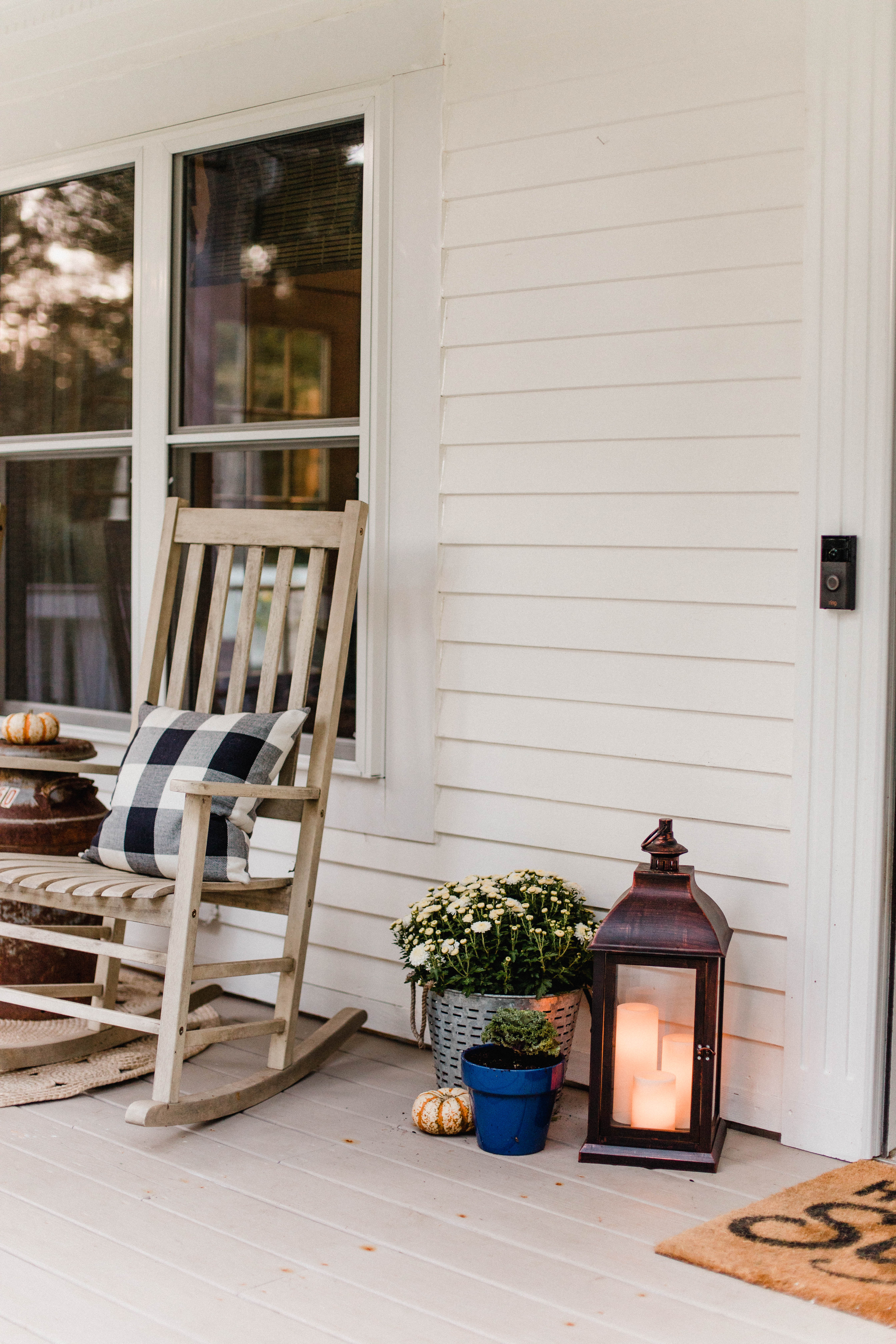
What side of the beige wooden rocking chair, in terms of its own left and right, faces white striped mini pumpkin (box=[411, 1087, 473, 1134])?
left

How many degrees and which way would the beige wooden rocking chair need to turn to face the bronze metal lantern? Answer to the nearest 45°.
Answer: approximately 90° to its left

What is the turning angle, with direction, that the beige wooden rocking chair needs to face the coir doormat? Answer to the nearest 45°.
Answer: approximately 90° to its left

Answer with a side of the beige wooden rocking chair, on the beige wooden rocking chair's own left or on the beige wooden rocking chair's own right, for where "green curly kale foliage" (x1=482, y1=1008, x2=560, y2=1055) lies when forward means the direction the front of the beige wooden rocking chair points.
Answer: on the beige wooden rocking chair's own left

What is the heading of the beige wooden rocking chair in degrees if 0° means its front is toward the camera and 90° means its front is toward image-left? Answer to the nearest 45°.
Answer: approximately 45°

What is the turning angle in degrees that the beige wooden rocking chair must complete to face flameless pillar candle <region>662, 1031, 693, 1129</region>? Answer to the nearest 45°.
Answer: approximately 90° to its left

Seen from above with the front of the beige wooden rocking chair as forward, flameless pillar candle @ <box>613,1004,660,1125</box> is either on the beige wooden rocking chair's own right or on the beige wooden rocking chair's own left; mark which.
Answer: on the beige wooden rocking chair's own left

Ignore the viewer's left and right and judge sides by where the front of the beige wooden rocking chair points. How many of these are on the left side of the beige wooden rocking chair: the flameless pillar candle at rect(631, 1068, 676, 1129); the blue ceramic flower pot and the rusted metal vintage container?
2

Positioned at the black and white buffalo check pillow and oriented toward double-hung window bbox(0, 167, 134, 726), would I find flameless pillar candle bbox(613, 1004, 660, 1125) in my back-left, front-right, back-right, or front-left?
back-right

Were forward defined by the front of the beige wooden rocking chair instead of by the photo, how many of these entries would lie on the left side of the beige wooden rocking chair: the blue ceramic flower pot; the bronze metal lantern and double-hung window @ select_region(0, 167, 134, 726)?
2
